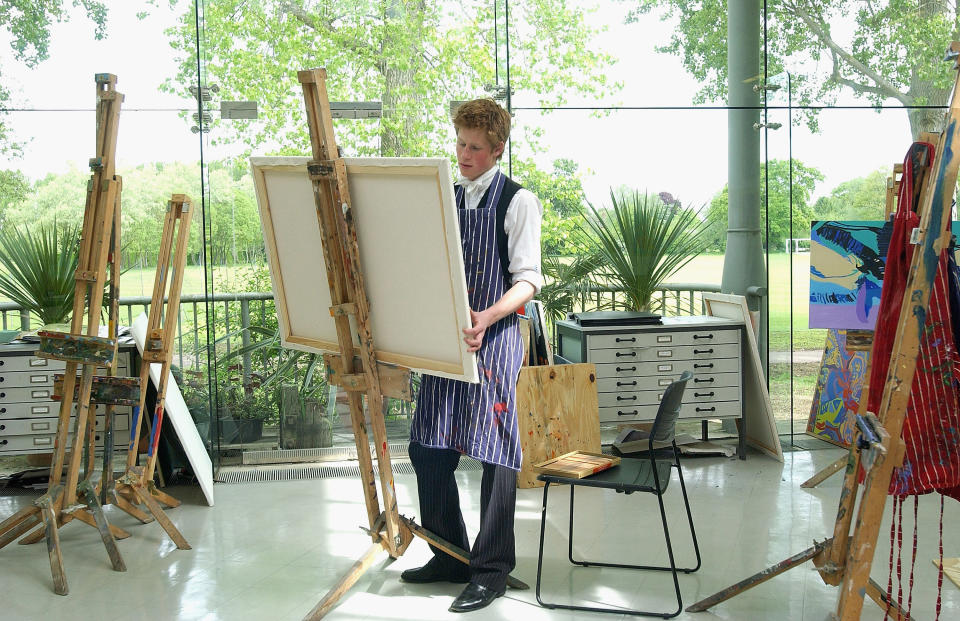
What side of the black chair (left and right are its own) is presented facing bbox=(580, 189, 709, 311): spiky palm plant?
right

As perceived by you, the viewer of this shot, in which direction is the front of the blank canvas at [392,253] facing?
facing away from the viewer and to the right of the viewer

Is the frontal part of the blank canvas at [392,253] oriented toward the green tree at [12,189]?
no

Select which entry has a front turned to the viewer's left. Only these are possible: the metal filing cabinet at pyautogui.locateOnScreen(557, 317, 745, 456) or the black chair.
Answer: the black chair

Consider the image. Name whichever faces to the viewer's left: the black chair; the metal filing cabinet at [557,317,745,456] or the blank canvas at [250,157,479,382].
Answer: the black chair

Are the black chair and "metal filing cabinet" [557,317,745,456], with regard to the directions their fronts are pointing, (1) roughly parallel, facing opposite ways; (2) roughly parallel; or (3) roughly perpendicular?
roughly perpendicular

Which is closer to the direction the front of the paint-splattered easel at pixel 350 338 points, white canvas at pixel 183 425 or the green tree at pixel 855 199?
the green tree

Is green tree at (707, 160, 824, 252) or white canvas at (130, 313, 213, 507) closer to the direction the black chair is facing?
the white canvas

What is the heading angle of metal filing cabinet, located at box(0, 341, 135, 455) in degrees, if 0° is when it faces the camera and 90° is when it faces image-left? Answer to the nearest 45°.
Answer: approximately 0°

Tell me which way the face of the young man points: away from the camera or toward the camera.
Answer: toward the camera

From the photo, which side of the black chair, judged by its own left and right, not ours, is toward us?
left

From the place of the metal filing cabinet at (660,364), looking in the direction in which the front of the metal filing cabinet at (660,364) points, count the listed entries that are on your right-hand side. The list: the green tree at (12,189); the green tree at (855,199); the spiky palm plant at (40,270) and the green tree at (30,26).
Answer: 3

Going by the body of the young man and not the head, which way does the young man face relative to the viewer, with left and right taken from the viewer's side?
facing the viewer and to the left of the viewer

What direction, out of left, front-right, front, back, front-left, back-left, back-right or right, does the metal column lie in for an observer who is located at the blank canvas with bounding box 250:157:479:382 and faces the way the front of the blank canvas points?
front

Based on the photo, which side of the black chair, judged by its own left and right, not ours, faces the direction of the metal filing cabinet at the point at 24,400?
front

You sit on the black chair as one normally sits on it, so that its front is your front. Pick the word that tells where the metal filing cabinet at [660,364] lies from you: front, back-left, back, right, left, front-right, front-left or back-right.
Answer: right
